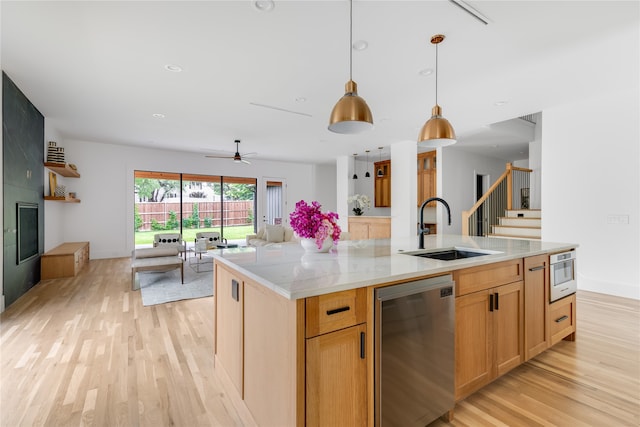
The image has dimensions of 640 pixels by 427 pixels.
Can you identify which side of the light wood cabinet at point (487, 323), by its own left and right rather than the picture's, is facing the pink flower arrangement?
right

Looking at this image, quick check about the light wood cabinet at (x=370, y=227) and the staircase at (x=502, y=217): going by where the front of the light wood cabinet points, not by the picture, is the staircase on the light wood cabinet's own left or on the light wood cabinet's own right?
on the light wood cabinet's own left

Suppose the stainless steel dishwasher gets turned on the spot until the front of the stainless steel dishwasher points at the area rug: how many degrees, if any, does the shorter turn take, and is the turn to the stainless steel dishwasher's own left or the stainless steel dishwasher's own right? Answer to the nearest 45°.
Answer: approximately 180°

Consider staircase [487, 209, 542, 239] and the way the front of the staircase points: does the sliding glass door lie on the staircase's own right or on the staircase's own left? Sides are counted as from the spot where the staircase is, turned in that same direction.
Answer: on the staircase's own right

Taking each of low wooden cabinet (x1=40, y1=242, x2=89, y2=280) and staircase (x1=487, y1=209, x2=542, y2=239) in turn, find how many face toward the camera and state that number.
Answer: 1

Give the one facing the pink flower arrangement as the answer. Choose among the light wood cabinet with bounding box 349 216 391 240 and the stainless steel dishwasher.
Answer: the light wood cabinet

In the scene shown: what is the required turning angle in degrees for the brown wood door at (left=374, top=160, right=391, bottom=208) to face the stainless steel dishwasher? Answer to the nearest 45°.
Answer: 0° — it already faces it

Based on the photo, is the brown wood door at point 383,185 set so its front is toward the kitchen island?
yes

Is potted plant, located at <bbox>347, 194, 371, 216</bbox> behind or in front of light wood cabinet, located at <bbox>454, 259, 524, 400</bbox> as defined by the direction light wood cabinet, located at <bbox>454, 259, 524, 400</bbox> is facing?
behind

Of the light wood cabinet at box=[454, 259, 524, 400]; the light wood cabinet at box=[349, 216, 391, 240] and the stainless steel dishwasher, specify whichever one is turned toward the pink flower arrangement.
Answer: the light wood cabinet at box=[349, 216, 391, 240]

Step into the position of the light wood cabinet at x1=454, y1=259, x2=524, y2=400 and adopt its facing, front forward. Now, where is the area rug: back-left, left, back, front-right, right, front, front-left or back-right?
back-right
